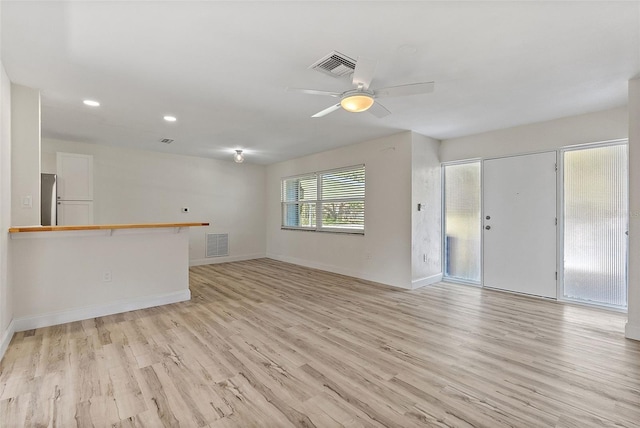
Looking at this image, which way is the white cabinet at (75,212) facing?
toward the camera

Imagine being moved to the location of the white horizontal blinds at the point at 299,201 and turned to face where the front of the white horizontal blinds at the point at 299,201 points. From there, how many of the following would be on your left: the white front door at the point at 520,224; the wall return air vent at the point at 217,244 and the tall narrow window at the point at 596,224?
2

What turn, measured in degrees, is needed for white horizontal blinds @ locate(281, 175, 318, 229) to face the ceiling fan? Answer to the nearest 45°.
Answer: approximately 45° to its left

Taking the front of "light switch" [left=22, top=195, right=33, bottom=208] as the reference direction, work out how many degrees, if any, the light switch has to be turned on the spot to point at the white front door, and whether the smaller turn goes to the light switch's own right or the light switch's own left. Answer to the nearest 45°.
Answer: approximately 45° to the light switch's own left

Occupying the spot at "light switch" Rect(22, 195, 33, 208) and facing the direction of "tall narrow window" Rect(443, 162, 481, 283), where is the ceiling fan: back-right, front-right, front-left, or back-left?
front-right

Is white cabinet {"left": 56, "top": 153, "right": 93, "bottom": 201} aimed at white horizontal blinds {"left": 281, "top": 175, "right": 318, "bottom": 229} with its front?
no

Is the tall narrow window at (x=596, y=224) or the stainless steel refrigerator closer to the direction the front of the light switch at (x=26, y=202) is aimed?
the tall narrow window

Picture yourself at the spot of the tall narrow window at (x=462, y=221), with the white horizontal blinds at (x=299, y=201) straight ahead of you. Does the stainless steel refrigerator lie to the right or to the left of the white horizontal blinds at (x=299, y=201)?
left

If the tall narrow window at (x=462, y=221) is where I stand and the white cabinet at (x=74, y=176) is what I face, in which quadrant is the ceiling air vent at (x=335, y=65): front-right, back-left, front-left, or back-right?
front-left

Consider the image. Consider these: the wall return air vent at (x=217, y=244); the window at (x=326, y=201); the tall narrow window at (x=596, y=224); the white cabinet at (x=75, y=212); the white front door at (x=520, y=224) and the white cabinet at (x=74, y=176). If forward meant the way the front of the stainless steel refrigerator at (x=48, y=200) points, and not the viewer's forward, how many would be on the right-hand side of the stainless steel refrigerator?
0

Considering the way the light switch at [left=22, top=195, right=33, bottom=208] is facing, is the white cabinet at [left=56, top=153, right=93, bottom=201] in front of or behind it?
behind

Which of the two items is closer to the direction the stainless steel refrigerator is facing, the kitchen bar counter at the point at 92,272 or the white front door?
the kitchen bar counter

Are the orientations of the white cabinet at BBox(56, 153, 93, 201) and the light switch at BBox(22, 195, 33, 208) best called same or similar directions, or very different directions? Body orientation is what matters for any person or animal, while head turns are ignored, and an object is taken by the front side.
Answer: same or similar directions

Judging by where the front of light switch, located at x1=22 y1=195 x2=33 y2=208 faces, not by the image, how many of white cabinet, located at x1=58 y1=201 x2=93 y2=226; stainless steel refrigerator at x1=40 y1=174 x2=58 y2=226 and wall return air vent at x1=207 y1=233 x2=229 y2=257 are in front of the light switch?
0

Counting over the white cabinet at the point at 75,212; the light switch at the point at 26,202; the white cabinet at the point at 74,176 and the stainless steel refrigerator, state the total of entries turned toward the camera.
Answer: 4

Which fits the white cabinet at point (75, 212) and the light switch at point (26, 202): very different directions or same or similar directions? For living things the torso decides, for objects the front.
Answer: same or similar directions

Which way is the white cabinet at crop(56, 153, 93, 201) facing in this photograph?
toward the camera

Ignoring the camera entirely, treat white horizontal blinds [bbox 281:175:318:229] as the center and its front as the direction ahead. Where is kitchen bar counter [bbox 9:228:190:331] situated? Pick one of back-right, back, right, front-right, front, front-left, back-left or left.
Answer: front

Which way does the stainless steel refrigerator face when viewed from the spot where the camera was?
facing the viewer
